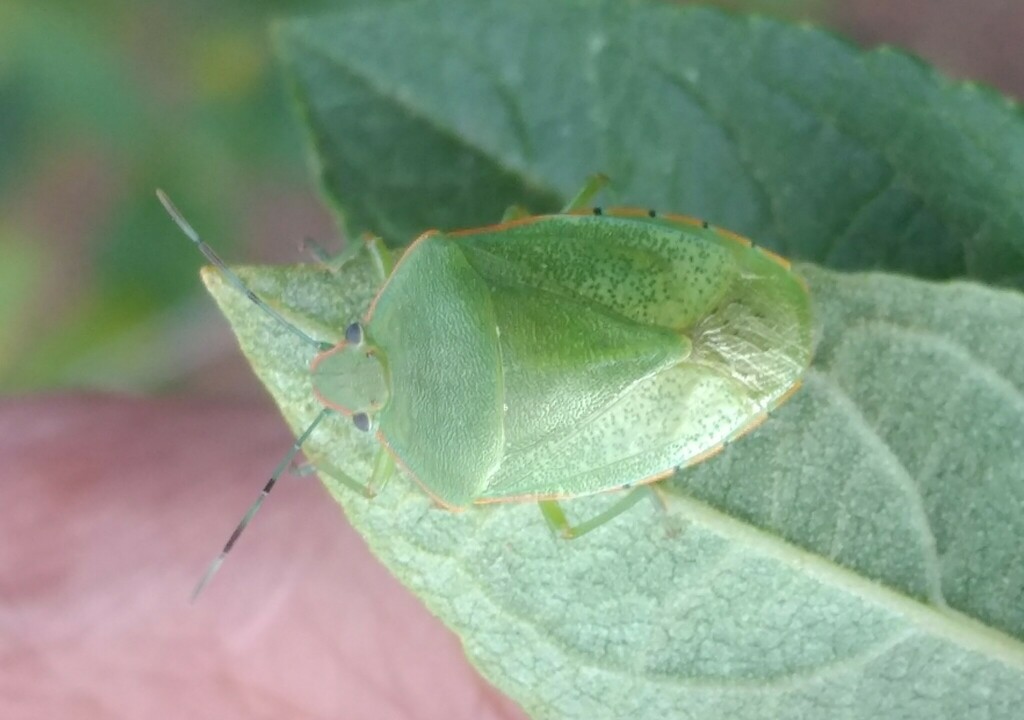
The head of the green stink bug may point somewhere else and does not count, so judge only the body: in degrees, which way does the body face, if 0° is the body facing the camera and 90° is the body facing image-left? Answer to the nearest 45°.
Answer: approximately 90°
